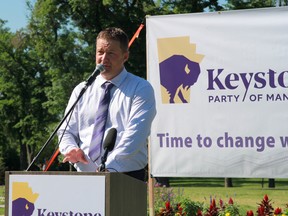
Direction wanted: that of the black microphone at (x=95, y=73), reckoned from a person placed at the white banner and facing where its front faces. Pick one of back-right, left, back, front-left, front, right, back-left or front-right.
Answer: front

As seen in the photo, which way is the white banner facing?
toward the camera

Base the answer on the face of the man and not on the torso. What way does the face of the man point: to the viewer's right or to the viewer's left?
to the viewer's left

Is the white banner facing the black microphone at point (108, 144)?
yes

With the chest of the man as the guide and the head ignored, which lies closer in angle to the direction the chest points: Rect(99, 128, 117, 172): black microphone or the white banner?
the black microphone

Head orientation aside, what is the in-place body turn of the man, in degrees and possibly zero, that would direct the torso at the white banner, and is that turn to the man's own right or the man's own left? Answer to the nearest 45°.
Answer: approximately 180°

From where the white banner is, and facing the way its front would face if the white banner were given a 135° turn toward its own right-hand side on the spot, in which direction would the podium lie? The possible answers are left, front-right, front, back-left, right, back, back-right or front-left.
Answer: back-left

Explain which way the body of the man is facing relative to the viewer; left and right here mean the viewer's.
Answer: facing the viewer and to the left of the viewer

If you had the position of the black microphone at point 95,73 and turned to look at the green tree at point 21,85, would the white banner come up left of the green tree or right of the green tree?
right

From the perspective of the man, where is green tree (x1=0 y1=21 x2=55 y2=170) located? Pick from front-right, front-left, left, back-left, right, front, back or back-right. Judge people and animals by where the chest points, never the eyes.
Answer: back-right

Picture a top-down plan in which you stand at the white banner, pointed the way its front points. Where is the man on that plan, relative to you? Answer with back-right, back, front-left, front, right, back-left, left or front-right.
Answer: front
